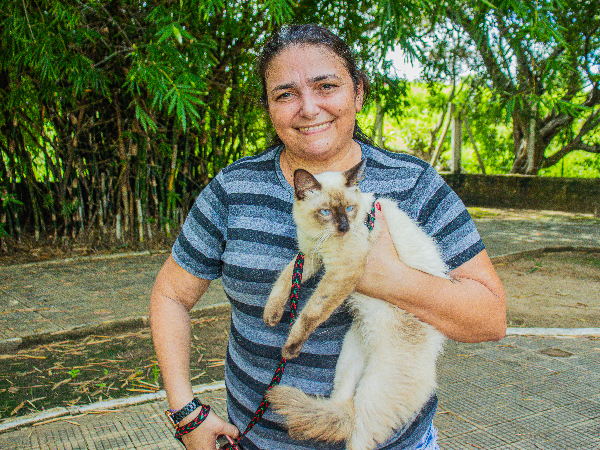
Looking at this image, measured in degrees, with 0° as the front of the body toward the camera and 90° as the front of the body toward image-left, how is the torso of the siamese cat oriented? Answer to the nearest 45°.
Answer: approximately 45°

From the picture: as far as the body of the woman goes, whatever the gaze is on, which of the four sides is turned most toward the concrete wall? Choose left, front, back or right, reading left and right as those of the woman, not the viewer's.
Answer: back

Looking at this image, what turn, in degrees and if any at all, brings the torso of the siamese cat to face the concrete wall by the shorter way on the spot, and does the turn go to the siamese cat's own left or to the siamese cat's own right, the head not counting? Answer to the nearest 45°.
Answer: approximately 135° to the siamese cat's own right

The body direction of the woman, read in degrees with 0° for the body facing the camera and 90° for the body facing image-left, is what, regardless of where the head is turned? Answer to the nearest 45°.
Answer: approximately 0°
